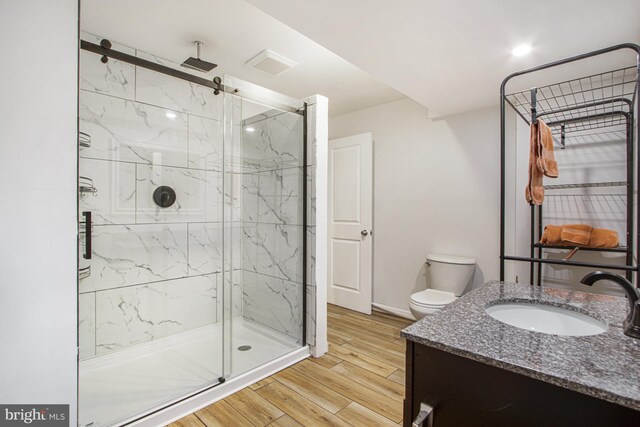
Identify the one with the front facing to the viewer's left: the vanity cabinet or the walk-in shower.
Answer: the vanity cabinet

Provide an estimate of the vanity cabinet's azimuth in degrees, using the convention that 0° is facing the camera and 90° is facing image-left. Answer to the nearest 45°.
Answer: approximately 90°

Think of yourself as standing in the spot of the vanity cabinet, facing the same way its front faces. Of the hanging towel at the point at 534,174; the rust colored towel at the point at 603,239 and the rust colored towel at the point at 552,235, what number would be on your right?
3

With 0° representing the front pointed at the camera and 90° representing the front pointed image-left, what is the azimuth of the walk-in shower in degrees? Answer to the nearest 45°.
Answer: approximately 315°

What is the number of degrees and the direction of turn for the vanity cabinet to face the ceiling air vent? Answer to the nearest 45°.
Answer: approximately 45° to its right

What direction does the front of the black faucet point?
to the viewer's left

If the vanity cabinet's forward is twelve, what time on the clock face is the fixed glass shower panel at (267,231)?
The fixed glass shower panel is roughly at 1 o'clock from the vanity cabinet.

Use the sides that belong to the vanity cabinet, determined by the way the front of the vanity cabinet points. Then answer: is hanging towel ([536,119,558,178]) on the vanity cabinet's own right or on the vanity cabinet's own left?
on the vanity cabinet's own right

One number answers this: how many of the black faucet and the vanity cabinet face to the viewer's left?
2
